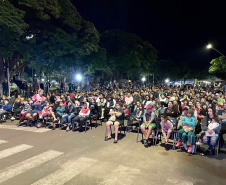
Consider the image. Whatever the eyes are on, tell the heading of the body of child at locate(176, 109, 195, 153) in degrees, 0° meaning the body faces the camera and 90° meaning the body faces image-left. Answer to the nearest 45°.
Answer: approximately 45°

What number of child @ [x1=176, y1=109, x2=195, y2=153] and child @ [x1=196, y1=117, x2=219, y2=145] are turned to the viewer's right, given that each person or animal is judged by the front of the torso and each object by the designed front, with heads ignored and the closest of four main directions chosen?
0

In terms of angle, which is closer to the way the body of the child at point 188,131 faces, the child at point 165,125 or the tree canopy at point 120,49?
the child

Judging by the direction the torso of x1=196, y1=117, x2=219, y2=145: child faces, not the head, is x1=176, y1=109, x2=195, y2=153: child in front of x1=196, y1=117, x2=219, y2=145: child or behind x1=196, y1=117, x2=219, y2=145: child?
in front

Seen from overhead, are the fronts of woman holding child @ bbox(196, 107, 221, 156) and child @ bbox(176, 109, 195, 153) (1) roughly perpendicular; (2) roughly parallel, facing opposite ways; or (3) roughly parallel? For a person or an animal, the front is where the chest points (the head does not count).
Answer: roughly parallel

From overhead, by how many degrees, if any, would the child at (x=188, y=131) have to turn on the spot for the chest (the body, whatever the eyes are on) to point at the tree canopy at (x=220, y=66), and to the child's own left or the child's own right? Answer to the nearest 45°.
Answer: approximately 135° to the child's own right

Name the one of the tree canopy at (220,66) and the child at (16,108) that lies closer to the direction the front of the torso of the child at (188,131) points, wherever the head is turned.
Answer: the child

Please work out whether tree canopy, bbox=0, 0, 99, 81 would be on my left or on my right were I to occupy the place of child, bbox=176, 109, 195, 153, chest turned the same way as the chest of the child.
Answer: on my right

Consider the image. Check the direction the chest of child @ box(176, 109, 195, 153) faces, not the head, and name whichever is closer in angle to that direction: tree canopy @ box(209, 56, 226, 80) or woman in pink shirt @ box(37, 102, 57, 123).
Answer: the woman in pink shirt

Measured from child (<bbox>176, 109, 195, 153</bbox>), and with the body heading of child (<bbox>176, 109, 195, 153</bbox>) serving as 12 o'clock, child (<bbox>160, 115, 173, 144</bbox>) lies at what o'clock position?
child (<bbox>160, 115, 173, 144</bbox>) is roughly at 2 o'clock from child (<bbox>176, 109, 195, 153</bbox>).

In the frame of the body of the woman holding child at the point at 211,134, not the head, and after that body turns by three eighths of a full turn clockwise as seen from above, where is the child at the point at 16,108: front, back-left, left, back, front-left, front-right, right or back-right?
left

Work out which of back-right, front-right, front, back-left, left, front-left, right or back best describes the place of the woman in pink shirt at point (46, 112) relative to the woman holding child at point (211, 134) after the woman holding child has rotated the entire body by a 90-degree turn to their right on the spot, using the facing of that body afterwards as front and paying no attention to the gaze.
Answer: front-left

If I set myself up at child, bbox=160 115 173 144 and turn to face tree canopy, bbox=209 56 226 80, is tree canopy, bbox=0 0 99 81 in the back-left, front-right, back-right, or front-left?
front-left

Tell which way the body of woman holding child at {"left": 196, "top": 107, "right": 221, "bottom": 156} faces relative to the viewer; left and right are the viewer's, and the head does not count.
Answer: facing the viewer and to the left of the viewer
